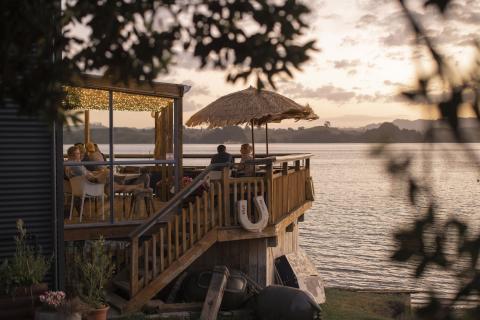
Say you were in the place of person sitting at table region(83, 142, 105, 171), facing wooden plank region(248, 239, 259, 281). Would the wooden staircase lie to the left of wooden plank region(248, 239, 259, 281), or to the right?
right

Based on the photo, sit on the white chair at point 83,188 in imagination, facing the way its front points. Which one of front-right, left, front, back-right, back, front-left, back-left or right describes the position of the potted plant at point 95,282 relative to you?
back-right

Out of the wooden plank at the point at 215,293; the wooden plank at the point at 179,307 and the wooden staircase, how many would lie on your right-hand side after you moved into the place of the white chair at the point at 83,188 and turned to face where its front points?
3

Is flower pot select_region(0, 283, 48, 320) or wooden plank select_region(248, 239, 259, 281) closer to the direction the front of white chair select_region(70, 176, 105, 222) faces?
the wooden plank

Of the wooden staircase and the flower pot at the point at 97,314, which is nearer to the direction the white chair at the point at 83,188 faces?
the wooden staircase

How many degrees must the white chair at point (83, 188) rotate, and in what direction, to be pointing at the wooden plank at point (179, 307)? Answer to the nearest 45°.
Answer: approximately 90° to its right

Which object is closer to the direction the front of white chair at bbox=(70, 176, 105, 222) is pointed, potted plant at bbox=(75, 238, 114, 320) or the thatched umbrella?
the thatched umbrella

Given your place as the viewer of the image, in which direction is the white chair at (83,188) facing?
facing away from the viewer and to the right of the viewer

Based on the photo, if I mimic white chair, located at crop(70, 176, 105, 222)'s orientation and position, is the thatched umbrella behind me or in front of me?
in front

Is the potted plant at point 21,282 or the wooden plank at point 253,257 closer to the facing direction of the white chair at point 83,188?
the wooden plank

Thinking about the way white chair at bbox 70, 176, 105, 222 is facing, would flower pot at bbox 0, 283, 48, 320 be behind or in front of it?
behind

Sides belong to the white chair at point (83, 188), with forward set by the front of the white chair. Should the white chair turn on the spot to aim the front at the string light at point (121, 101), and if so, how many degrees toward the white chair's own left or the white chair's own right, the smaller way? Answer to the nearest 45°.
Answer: approximately 45° to the white chair's own left

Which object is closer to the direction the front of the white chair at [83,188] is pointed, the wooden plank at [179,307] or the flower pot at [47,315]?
the wooden plank

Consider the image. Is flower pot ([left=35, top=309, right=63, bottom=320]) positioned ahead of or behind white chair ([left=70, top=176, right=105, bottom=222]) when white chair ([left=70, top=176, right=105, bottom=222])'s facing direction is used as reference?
behind
